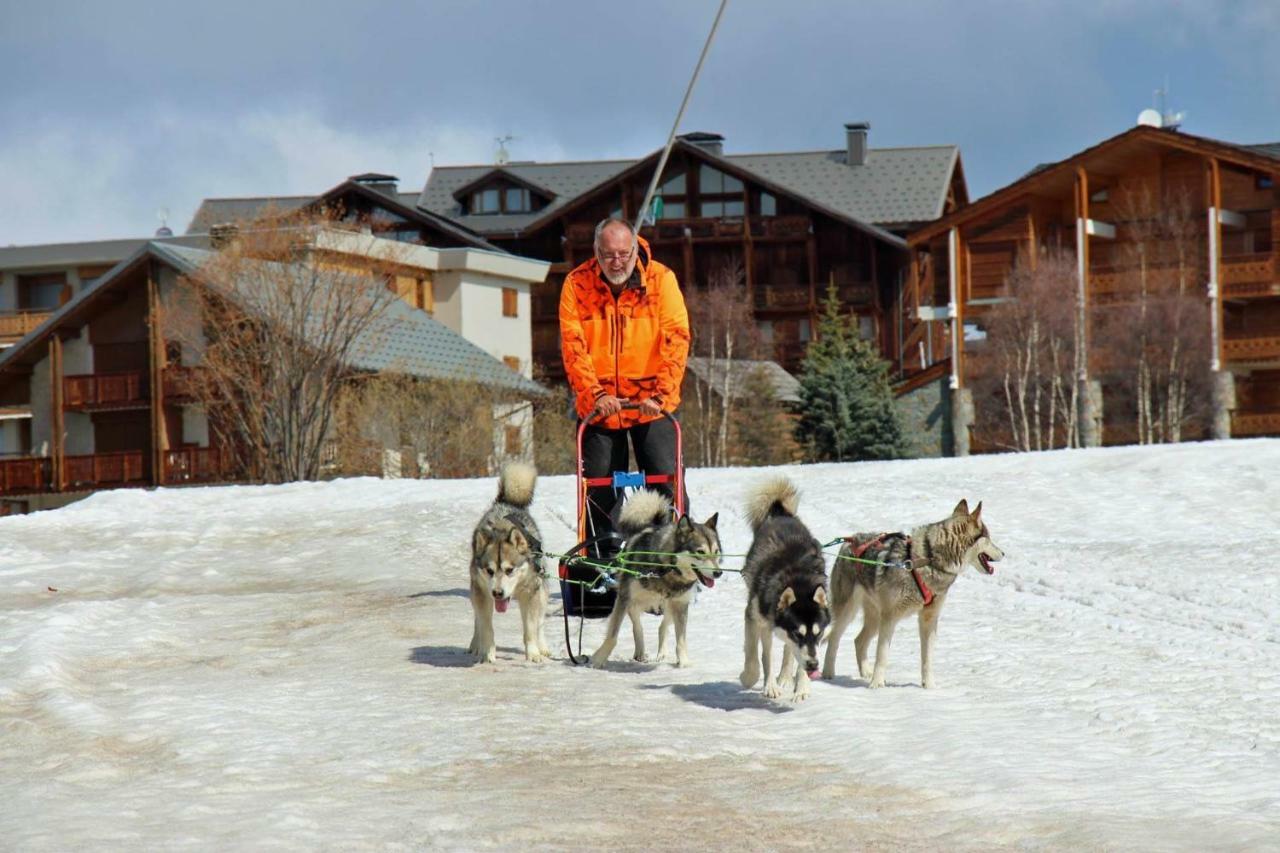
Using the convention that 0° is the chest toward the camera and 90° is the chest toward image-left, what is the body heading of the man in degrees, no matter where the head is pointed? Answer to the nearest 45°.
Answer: approximately 0°

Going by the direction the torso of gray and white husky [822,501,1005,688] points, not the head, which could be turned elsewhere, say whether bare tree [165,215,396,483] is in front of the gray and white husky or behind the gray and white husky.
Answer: behind

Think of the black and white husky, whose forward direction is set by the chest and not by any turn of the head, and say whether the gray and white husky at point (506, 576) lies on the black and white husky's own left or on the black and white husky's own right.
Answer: on the black and white husky's own right

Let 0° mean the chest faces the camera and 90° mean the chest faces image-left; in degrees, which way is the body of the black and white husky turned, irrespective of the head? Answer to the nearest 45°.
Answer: approximately 0°

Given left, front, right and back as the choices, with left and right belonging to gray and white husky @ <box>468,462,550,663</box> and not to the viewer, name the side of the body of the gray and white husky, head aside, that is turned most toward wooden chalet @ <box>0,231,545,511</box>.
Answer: back

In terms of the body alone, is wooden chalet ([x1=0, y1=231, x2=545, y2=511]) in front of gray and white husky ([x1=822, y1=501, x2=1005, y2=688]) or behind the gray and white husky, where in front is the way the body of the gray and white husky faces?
behind

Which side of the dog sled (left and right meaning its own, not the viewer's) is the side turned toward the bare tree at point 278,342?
back

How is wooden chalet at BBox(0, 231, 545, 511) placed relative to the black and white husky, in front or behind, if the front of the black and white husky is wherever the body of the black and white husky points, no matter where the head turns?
behind

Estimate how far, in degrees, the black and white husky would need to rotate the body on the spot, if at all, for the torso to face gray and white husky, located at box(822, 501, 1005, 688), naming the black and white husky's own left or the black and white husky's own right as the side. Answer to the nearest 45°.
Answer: approximately 135° to the black and white husky's own left

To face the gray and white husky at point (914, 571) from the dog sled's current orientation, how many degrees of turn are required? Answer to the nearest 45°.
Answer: approximately 45° to its left

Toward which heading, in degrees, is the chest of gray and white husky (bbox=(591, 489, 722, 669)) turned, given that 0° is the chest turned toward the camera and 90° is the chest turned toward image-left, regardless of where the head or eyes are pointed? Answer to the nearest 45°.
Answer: approximately 315°

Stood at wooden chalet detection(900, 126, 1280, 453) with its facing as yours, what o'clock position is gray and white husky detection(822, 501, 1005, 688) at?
The gray and white husky is roughly at 12 o'clock from the wooden chalet.
